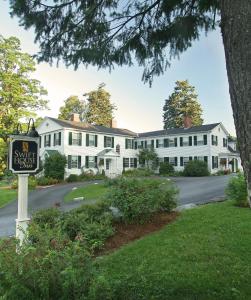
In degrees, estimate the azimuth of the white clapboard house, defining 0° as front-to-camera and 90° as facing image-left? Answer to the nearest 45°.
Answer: approximately 315°

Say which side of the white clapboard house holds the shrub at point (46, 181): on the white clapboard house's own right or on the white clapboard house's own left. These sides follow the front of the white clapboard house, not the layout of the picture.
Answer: on the white clapboard house's own right

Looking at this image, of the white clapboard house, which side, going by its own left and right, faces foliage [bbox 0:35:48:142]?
right

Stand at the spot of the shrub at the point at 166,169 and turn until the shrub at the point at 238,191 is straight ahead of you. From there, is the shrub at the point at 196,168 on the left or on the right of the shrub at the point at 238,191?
left

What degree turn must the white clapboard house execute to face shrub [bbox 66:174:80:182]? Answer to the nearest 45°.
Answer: approximately 90° to its right

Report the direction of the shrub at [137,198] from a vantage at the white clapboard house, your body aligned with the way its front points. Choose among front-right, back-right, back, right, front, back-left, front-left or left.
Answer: front-right

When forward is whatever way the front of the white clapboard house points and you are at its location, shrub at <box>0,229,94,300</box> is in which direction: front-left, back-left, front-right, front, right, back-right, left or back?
front-right
